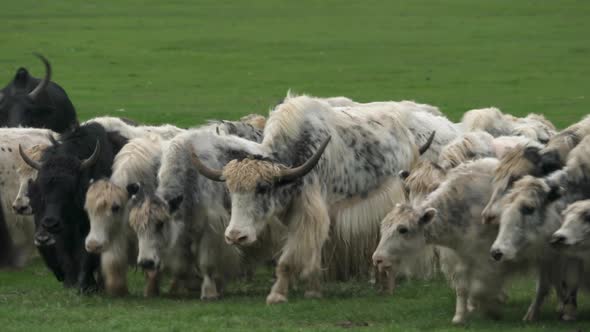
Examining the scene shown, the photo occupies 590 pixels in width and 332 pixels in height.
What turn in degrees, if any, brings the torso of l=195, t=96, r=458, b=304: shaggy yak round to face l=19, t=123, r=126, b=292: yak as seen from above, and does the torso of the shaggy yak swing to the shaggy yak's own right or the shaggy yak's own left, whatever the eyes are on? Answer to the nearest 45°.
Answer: approximately 45° to the shaggy yak's own right

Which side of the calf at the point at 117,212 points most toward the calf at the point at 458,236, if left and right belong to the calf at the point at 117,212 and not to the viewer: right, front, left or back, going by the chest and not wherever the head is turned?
left

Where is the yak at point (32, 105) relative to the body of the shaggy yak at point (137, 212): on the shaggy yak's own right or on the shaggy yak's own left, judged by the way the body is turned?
on the shaggy yak's own right

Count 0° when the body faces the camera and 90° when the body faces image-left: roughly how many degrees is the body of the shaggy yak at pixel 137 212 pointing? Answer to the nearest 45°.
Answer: approximately 45°

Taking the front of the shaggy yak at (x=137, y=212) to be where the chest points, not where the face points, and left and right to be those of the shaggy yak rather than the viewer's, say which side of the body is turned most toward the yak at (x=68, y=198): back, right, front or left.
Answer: right

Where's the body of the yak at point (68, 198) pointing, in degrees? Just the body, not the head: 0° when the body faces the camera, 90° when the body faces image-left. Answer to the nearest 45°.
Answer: approximately 45°
